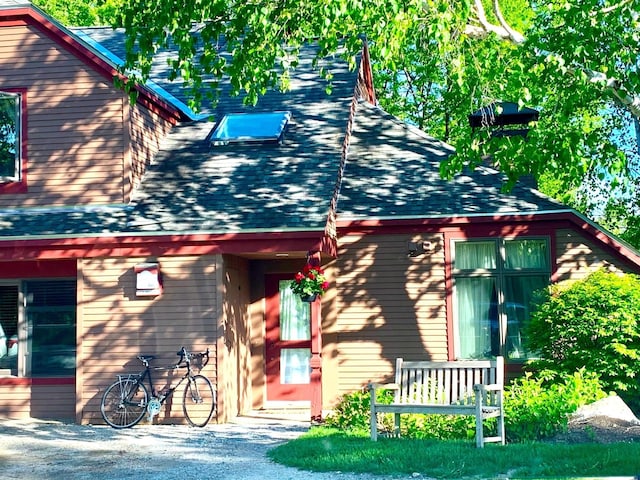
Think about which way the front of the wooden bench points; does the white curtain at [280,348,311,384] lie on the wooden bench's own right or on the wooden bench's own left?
on the wooden bench's own right

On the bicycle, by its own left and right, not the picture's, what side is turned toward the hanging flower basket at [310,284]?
front

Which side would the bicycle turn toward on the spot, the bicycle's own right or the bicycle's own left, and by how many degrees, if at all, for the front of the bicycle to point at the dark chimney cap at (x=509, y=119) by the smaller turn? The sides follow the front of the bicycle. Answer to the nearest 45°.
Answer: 0° — it already faces it

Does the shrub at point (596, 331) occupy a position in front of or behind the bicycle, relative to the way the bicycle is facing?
in front

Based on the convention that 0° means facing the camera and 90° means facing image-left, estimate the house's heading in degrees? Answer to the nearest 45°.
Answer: approximately 0°

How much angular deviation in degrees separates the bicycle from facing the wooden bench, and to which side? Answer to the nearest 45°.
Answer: approximately 45° to its right

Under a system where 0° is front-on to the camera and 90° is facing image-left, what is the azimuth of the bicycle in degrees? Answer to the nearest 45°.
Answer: approximately 270°

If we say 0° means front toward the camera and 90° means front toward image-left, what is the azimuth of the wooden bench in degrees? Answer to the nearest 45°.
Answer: approximately 45°

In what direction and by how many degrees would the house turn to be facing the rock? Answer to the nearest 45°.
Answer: approximately 45° to its left
